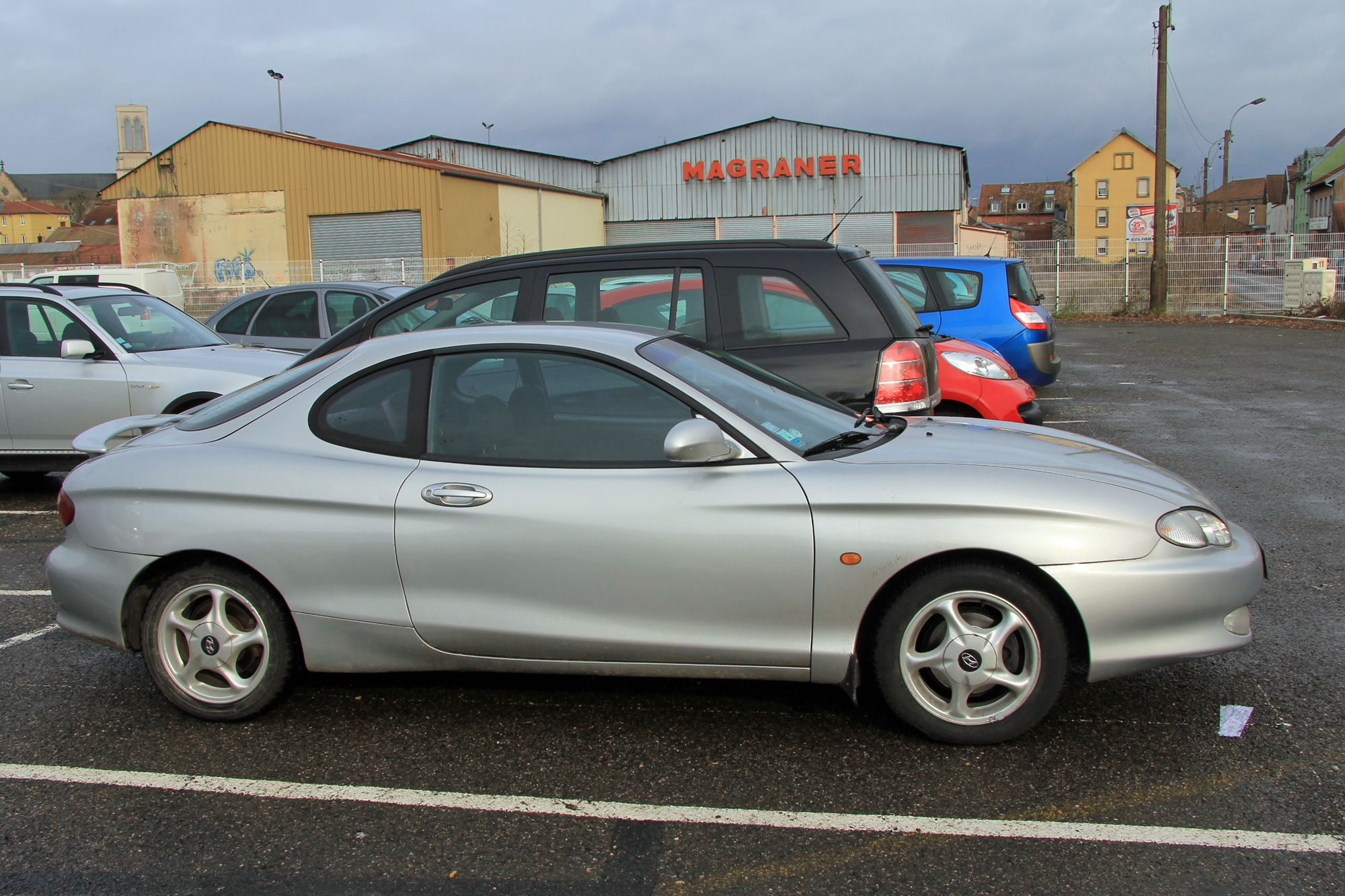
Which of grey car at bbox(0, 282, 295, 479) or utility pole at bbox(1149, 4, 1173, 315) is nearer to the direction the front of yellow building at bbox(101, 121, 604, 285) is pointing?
the grey car

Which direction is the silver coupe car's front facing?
to the viewer's right

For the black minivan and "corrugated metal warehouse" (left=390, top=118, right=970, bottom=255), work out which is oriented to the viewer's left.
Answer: the black minivan

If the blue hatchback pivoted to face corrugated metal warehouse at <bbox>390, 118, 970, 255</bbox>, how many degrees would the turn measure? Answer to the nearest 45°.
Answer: approximately 45° to its right

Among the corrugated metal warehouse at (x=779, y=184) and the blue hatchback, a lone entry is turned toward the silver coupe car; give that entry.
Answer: the corrugated metal warehouse

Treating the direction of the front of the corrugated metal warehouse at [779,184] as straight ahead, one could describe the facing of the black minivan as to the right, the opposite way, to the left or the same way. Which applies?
to the right

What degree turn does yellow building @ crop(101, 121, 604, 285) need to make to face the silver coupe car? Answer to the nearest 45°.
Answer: approximately 45° to its left

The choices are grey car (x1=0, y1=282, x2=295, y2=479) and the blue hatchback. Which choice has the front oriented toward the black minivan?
the grey car

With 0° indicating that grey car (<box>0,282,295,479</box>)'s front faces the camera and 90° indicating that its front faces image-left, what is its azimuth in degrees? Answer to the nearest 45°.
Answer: approximately 315°

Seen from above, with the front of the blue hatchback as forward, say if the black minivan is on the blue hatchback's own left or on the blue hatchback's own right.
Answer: on the blue hatchback's own left

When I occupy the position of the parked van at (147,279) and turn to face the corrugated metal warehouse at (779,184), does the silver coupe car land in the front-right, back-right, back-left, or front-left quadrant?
back-right

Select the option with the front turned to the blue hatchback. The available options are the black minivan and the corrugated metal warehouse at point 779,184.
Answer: the corrugated metal warehouse

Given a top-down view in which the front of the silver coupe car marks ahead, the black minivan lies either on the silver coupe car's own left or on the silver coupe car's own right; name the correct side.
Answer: on the silver coupe car's own left

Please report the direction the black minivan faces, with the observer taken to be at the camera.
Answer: facing to the left of the viewer

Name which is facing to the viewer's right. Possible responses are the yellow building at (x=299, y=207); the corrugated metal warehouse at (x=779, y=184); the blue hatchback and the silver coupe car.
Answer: the silver coupe car
